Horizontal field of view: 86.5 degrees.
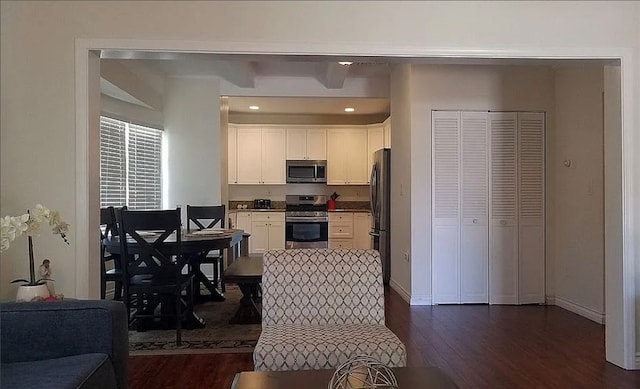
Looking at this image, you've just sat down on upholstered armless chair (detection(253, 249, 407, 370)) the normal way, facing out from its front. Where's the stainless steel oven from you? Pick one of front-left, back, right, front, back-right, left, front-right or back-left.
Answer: back

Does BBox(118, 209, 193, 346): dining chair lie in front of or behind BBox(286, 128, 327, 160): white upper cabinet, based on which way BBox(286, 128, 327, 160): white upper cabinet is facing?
in front

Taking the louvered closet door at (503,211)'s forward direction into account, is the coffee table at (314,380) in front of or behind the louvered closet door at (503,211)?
in front

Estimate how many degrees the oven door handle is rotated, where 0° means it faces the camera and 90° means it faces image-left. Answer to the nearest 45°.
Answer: approximately 0°

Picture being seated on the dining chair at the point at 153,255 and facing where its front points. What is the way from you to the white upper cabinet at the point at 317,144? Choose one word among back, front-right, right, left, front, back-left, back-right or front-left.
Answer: front

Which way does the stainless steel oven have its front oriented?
toward the camera

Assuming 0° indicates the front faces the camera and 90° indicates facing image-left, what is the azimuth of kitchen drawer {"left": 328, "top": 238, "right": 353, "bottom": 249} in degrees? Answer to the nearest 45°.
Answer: approximately 0°

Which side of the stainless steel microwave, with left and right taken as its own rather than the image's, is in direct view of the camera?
front

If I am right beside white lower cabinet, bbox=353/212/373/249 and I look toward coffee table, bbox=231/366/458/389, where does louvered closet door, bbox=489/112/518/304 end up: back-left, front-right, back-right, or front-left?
front-left

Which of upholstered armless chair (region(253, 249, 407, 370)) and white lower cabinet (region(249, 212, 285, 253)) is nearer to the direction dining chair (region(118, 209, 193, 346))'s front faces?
the white lower cabinet

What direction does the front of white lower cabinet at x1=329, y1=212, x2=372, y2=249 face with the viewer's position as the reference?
facing the viewer

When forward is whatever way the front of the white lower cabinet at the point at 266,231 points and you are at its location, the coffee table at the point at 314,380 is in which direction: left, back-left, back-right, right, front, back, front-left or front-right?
front

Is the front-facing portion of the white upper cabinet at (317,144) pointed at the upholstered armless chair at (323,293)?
yes

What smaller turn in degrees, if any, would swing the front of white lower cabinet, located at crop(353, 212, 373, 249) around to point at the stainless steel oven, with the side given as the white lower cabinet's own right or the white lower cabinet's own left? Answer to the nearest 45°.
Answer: approximately 90° to the white lower cabinet's own right

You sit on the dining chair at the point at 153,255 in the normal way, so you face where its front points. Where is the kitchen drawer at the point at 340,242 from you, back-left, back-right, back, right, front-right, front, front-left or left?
front

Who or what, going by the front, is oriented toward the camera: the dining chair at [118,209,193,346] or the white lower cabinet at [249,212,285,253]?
the white lower cabinet

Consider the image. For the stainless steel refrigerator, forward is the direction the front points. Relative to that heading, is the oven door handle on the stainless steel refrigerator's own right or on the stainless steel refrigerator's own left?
on the stainless steel refrigerator's own right
